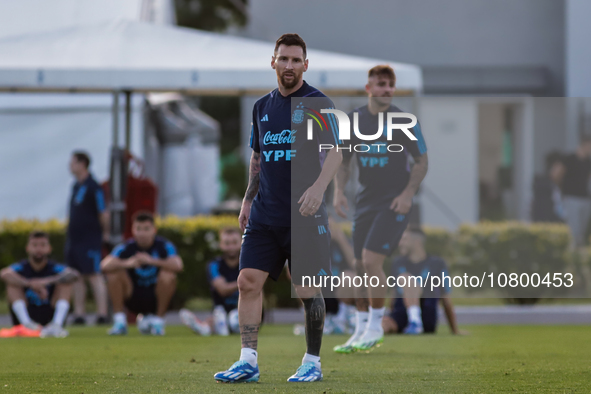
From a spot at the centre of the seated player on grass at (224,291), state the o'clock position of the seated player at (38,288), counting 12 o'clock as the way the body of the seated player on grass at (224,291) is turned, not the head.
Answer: the seated player at (38,288) is roughly at 3 o'clock from the seated player on grass at (224,291).

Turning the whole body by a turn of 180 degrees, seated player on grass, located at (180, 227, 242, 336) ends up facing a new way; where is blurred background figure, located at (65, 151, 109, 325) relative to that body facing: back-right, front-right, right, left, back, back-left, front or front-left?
front-left

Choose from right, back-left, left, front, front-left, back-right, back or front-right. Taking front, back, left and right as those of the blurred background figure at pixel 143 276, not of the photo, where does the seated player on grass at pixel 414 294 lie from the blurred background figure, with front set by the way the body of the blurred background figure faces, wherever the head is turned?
left

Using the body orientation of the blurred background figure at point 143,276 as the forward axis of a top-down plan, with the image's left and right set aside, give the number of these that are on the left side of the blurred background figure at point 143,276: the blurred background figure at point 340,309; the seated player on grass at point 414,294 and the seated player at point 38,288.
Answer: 2

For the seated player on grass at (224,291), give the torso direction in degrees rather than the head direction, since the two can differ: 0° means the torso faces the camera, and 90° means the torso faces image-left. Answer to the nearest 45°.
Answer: approximately 0°

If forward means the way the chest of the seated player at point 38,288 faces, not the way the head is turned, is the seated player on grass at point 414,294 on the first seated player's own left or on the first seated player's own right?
on the first seated player's own left

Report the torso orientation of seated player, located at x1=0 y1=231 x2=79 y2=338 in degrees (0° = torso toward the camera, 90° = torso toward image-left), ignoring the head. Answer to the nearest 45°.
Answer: approximately 0°

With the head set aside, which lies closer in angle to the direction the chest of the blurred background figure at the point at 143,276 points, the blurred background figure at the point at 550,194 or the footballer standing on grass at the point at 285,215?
the footballer standing on grass

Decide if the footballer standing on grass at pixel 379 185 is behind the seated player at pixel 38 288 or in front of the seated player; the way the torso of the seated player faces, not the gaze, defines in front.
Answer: in front
